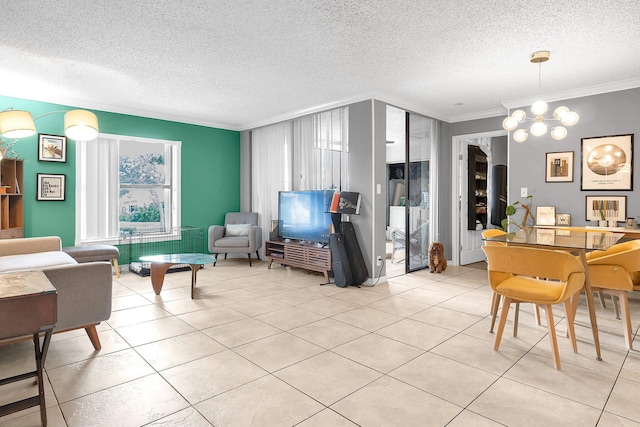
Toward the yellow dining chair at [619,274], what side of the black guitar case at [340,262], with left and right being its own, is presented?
left

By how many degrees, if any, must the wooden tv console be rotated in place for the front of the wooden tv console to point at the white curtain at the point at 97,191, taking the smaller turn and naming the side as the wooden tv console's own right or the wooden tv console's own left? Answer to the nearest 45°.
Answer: approximately 45° to the wooden tv console's own right

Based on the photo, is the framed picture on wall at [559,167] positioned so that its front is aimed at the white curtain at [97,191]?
no

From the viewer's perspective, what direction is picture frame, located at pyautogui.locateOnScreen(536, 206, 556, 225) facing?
toward the camera

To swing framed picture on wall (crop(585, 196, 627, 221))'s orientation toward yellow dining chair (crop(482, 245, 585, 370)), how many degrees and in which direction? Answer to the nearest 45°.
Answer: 0° — it already faces it

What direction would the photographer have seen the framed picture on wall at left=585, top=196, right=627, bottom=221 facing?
facing the viewer

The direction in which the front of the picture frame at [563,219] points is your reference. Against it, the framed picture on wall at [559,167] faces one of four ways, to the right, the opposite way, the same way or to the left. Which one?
the same way

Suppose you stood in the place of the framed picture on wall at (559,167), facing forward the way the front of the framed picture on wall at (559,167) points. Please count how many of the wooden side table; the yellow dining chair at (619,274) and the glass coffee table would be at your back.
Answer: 0

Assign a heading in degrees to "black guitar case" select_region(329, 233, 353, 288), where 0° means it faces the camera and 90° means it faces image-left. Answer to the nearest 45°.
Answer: approximately 45°

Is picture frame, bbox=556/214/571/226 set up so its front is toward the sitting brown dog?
no

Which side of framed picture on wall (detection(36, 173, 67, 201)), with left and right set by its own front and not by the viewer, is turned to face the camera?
front

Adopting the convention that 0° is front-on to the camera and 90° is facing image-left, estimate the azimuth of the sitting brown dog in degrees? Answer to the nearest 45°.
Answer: approximately 45°

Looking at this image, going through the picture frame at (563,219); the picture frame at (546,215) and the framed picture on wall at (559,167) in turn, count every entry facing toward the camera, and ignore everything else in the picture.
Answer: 3

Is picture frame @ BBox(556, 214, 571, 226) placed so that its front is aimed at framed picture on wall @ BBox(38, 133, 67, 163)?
no

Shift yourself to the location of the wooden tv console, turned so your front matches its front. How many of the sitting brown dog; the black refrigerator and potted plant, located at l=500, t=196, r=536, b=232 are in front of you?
0
